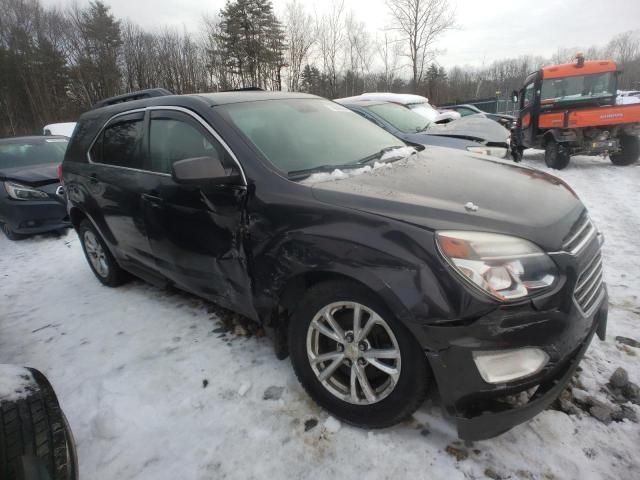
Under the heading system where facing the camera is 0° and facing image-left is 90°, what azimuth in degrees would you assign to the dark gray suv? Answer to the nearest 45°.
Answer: approximately 315°

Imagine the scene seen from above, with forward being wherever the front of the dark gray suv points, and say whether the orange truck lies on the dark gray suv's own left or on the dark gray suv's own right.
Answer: on the dark gray suv's own left
